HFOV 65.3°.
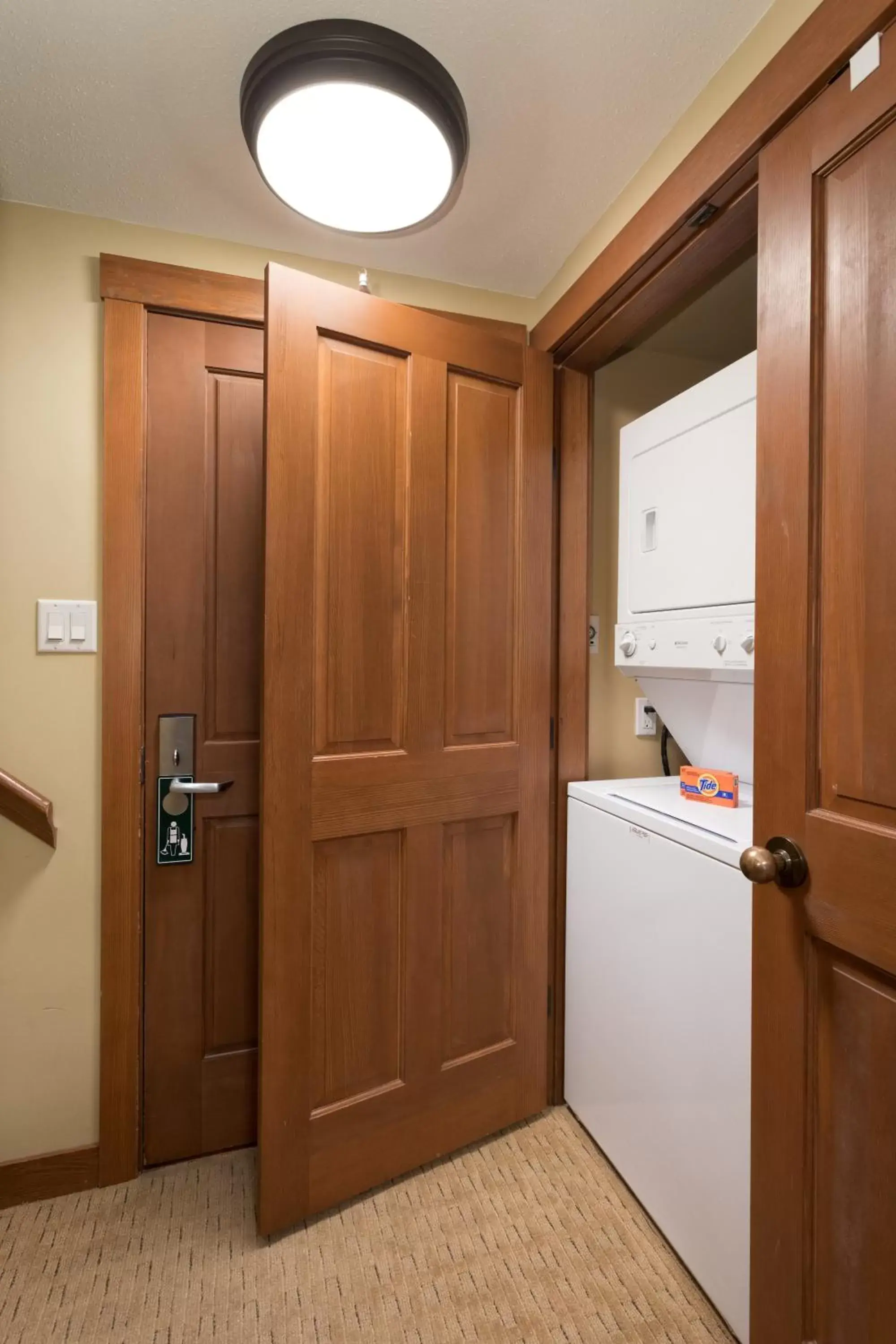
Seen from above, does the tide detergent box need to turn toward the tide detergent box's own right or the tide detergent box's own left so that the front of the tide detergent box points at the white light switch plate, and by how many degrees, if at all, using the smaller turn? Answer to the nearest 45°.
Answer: approximately 45° to the tide detergent box's own right

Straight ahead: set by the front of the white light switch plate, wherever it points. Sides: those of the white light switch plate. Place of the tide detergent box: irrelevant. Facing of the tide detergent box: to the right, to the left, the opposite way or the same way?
to the right

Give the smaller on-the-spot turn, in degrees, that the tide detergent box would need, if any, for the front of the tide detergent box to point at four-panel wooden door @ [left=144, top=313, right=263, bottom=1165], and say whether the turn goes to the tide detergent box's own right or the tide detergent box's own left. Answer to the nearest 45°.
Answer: approximately 45° to the tide detergent box's own right

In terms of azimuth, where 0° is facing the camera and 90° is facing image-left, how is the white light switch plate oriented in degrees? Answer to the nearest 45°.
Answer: approximately 0°

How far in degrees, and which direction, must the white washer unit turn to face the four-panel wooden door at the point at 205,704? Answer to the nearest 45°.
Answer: approximately 45° to its right

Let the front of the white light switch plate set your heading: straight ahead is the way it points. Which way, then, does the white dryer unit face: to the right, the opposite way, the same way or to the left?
to the right

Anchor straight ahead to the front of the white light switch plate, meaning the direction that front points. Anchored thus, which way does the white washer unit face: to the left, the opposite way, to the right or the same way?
to the right
